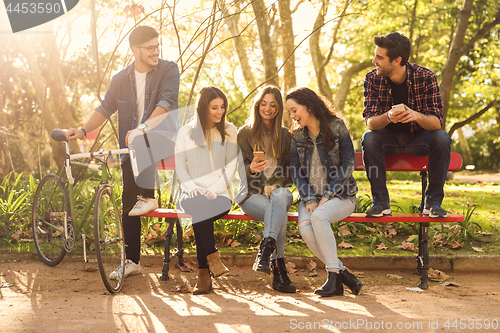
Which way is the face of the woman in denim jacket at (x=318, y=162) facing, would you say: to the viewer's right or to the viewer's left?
to the viewer's left

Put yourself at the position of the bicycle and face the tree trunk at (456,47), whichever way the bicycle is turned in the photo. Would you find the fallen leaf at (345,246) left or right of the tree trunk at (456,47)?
right

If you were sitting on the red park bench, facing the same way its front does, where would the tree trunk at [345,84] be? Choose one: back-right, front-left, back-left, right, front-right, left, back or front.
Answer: back

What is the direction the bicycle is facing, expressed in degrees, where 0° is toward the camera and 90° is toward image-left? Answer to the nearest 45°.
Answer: approximately 315°

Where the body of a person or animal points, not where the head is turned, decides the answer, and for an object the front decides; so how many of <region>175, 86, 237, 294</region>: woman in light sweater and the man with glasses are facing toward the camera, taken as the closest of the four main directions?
2

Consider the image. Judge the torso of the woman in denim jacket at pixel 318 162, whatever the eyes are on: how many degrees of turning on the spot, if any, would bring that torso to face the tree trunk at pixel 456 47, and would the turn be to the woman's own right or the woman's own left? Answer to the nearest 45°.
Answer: approximately 135° to the woman's own right

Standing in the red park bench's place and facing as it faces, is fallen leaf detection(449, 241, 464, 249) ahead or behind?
behind

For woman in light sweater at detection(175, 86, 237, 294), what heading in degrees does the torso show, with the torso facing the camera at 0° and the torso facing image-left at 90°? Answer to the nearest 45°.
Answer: approximately 0°

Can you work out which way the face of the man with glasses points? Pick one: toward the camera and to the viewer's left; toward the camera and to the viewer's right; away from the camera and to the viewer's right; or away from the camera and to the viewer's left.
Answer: toward the camera and to the viewer's right

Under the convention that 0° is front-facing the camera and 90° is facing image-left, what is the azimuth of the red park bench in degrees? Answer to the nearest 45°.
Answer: approximately 0°
